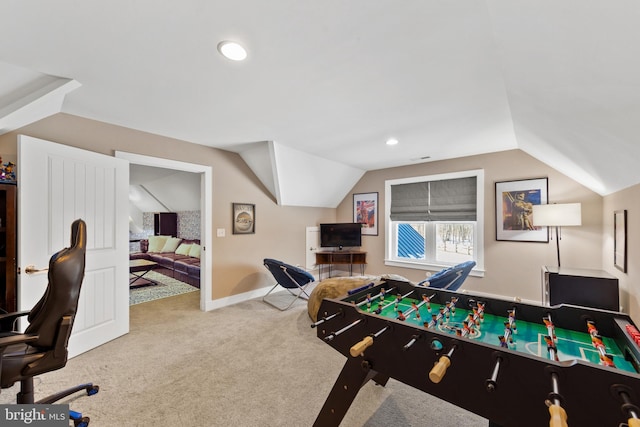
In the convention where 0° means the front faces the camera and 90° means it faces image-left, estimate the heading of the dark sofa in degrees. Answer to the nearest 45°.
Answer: approximately 45°

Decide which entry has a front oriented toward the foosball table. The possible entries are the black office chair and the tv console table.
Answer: the tv console table

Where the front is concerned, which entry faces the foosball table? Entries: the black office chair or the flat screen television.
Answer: the flat screen television

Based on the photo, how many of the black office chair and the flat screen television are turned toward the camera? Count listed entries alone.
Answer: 1

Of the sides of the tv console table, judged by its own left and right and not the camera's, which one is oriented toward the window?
left

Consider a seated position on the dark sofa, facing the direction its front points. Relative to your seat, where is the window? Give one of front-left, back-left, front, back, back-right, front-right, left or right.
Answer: left

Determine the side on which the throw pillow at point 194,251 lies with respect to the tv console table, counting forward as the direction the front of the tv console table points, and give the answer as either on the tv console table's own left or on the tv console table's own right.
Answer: on the tv console table's own right

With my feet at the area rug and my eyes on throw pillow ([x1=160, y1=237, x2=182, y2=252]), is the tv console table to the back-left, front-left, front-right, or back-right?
back-right

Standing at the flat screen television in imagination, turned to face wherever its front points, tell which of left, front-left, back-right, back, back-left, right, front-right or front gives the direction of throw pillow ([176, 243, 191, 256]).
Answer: right

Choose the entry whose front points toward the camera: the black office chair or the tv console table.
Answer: the tv console table

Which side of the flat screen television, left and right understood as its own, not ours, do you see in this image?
front

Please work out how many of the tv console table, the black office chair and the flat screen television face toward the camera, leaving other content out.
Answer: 2

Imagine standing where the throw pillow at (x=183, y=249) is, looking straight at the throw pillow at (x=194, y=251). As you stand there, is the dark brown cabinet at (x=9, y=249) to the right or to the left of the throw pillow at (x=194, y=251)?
right
